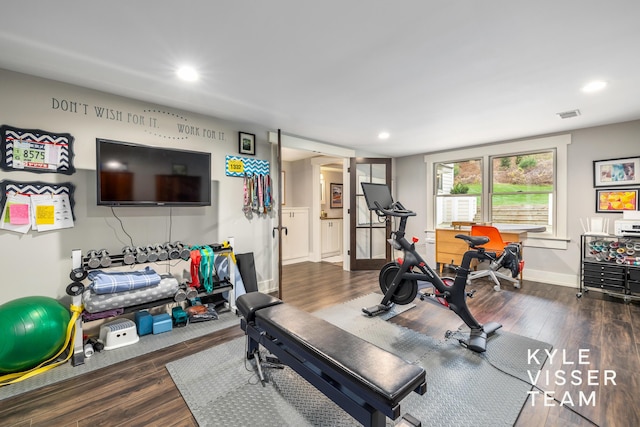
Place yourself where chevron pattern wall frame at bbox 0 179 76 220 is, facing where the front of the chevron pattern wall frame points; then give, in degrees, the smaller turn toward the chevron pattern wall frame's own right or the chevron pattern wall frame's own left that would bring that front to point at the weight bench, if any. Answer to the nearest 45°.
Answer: approximately 45° to the chevron pattern wall frame's own left

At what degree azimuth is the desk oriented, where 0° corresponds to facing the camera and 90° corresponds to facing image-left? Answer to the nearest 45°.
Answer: approximately 0°

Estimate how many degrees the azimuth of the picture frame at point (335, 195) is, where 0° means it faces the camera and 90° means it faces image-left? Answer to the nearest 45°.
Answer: approximately 315°

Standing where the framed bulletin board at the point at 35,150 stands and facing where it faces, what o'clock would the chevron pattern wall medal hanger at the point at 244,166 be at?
The chevron pattern wall medal hanger is roughly at 9 o'clock from the framed bulletin board.

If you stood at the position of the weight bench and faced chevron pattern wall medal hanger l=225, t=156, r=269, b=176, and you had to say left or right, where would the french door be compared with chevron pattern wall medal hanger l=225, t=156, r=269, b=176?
right
